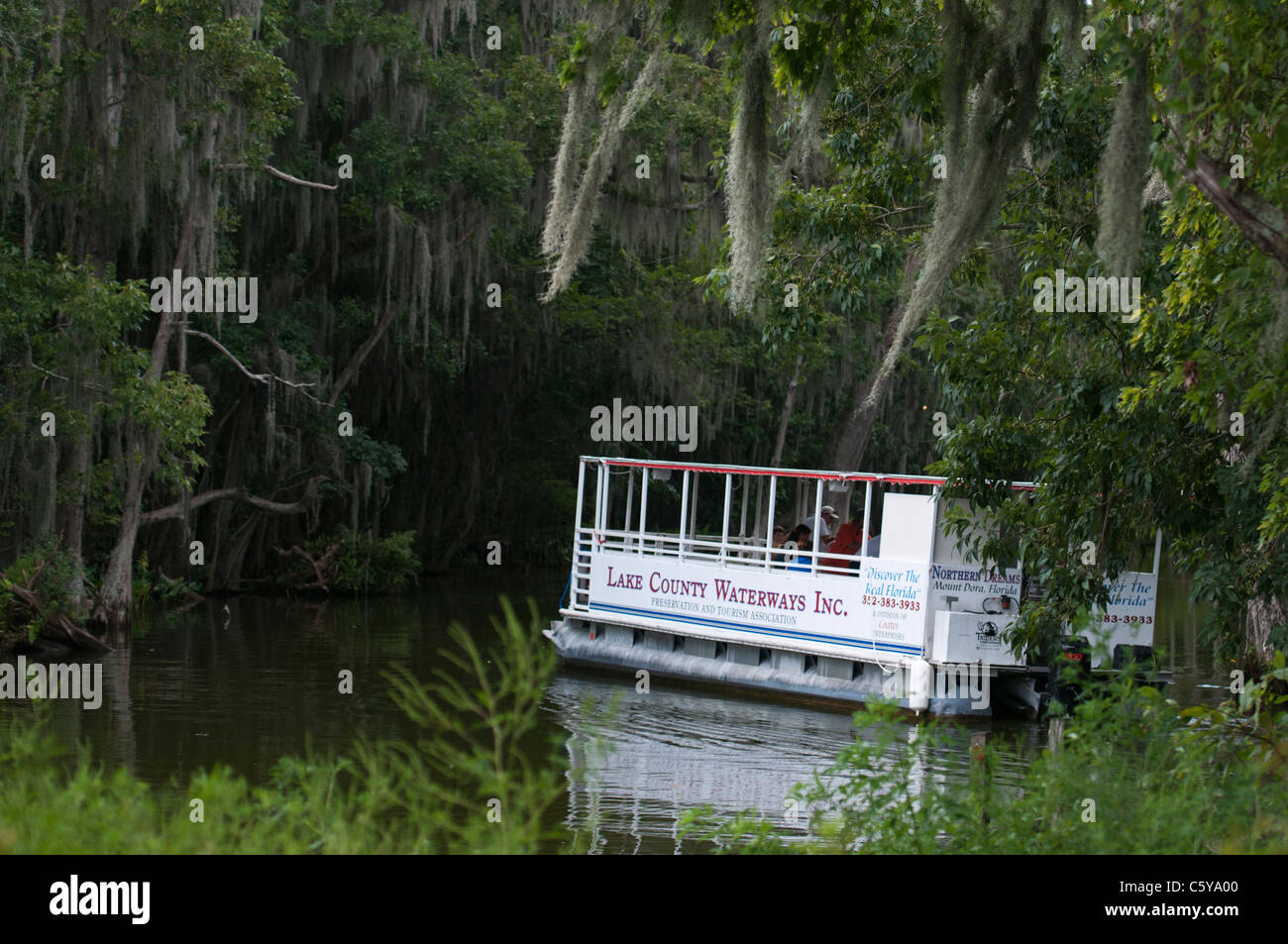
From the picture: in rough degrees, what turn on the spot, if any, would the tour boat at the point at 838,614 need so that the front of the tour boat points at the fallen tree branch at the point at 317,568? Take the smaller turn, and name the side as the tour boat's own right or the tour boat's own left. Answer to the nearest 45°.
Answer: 0° — it already faces it

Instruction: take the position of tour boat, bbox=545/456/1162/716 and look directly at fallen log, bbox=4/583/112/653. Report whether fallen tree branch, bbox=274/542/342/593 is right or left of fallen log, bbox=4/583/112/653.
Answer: right

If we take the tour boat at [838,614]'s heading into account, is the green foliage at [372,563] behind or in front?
in front

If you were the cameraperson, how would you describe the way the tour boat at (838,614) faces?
facing away from the viewer and to the left of the viewer

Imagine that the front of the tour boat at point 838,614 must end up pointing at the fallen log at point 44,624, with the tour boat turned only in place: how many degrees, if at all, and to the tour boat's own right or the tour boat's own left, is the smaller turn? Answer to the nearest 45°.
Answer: approximately 45° to the tour boat's own left
